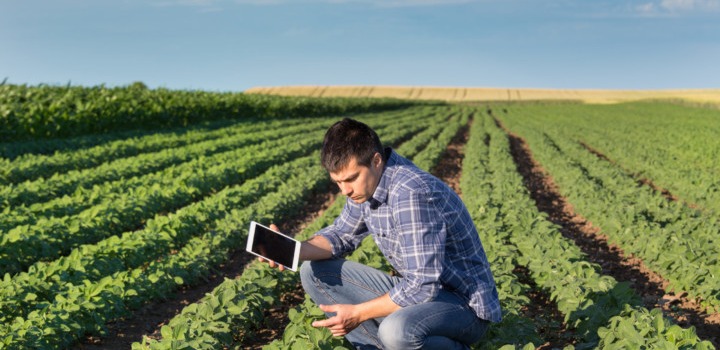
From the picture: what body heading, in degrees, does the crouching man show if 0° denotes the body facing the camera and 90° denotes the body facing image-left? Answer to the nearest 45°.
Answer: approximately 45°

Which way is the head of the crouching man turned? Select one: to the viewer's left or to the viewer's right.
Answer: to the viewer's left
